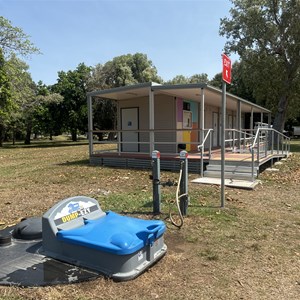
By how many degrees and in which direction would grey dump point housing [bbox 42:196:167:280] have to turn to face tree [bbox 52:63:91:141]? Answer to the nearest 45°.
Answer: approximately 135° to its left

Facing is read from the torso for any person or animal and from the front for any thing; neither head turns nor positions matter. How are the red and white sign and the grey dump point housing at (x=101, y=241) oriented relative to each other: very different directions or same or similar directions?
same or similar directions

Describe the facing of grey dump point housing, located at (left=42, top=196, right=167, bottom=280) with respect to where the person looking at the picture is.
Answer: facing the viewer and to the right of the viewer

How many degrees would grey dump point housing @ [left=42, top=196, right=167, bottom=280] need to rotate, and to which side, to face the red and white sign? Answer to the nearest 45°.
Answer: approximately 90° to its left

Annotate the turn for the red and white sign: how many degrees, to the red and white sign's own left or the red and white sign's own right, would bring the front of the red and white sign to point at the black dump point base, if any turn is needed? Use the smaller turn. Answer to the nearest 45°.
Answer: approximately 90° to the red and white sign's own right

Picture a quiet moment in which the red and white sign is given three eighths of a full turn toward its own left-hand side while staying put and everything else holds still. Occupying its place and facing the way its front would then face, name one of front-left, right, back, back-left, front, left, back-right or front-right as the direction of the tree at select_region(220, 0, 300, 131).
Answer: front

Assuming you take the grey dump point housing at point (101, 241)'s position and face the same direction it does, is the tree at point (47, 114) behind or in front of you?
behind

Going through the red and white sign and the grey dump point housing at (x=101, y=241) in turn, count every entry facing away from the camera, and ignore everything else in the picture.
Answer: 0

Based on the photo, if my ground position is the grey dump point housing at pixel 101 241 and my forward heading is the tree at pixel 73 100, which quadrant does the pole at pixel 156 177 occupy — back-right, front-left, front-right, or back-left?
front-right
